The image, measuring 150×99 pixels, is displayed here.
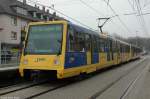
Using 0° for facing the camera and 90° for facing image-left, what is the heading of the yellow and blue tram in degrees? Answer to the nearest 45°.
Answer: approximately 45°

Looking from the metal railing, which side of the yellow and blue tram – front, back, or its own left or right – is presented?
right
